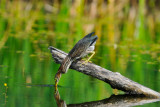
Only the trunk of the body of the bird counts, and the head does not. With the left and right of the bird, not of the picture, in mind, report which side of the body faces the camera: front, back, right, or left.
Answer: left
